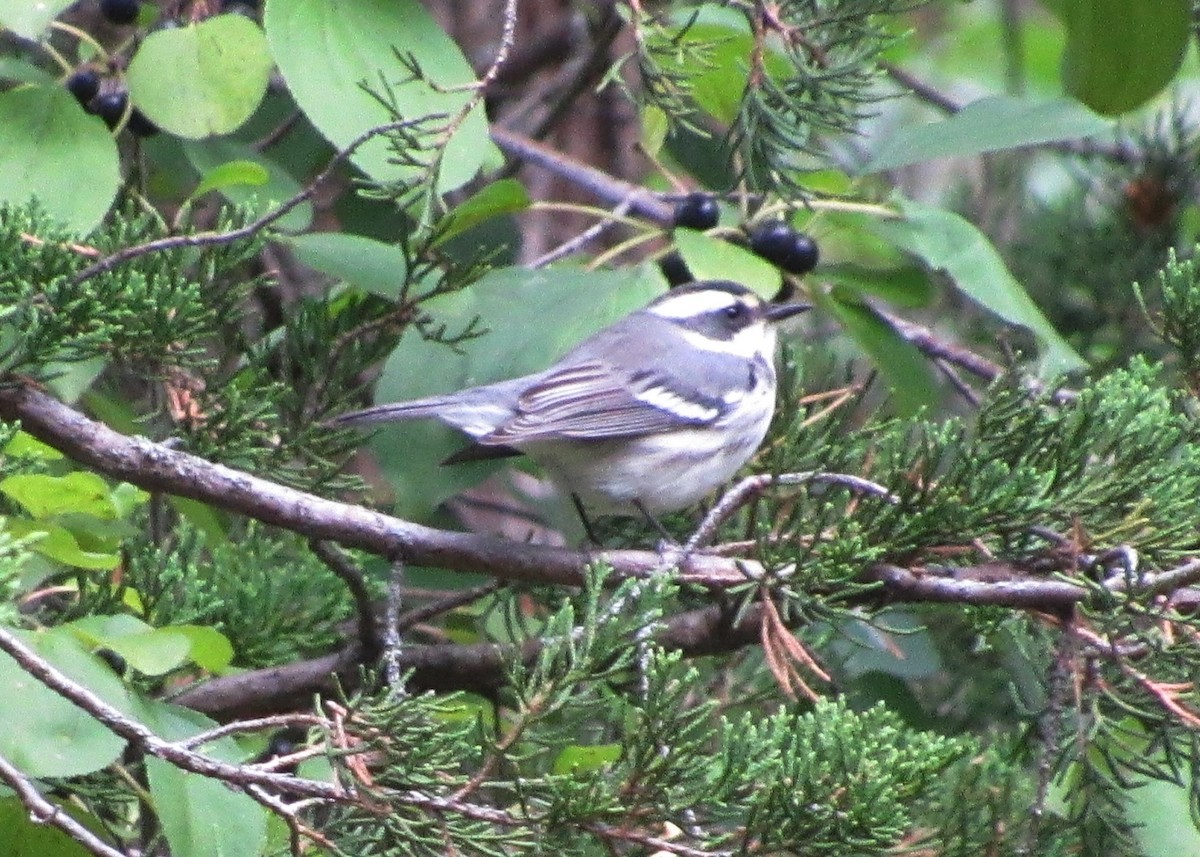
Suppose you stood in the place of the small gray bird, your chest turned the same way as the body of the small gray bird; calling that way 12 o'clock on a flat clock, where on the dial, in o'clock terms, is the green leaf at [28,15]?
The green leaf is roughly at 5 o'clock from the small gray bird.

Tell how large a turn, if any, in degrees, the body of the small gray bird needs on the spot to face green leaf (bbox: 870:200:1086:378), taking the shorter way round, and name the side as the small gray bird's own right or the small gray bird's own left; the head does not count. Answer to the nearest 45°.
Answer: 0° — it already faces it

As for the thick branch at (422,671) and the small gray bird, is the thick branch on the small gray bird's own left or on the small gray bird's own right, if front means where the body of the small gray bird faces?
on the small gray bird's own right

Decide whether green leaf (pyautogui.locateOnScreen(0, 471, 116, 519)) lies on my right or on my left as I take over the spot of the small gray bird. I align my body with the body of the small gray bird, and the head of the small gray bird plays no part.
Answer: on my right

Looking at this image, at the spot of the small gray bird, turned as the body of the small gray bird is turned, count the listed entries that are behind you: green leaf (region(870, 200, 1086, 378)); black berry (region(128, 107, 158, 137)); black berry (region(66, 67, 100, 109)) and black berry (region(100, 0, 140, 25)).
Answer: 3

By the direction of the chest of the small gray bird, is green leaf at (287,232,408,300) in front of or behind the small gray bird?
behind

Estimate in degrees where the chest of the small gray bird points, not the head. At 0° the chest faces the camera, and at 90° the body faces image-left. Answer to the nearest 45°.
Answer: approximately 270°

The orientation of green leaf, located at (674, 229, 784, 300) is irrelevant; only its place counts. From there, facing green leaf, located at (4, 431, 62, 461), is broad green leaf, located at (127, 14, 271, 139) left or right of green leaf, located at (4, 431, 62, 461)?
right

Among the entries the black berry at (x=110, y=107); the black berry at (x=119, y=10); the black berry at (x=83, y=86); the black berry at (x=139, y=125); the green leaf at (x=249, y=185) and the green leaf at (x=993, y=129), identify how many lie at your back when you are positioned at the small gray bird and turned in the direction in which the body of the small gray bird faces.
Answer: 5
